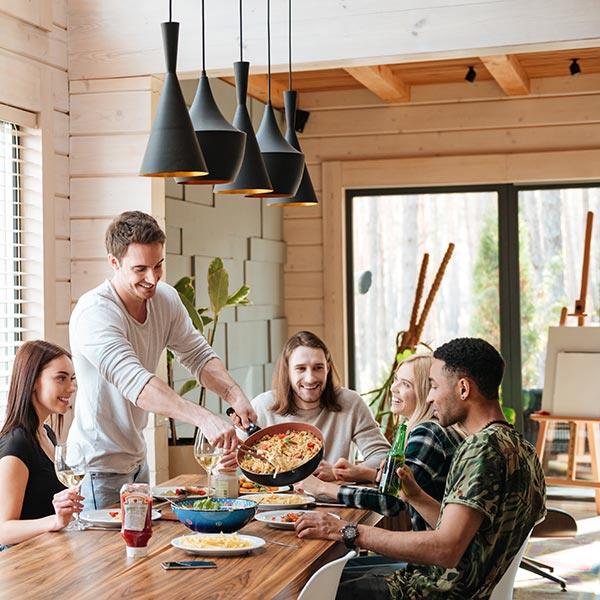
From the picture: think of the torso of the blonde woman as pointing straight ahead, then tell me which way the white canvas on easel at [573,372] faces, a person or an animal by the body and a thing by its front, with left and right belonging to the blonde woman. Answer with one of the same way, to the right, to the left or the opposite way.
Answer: to the left

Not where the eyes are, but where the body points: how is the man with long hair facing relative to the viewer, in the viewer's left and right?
facing the viewer

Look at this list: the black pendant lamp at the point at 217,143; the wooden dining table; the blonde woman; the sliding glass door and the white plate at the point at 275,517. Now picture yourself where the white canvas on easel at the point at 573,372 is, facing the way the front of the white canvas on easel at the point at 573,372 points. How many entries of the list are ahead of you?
4

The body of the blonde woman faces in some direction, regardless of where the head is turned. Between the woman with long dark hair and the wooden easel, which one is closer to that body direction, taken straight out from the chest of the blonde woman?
the woman with long dark hair

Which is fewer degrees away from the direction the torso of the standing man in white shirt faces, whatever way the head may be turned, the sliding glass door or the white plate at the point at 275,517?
the white plate

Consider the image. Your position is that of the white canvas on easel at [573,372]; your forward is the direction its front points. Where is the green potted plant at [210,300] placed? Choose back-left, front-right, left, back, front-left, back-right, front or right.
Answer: front-right

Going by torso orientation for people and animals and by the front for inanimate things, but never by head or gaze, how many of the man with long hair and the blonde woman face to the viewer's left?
1

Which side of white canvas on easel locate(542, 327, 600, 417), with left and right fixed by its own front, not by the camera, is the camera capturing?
front

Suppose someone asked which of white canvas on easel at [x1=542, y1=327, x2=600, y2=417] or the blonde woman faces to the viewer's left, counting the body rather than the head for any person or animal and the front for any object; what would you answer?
the blonde woman

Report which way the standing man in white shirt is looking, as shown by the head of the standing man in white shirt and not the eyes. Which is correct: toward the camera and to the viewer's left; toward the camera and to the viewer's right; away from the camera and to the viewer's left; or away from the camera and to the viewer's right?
toward the camera and to the viewer's right

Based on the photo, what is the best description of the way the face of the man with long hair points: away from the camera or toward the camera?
toward the camera

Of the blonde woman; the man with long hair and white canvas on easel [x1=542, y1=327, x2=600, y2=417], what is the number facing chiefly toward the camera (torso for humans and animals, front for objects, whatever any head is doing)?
2

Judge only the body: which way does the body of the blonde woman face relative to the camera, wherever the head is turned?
to the viewer's left
